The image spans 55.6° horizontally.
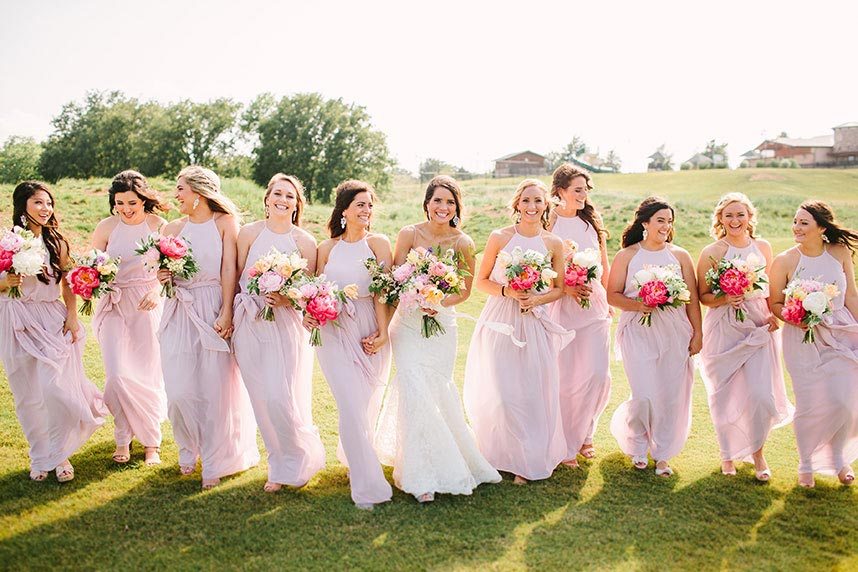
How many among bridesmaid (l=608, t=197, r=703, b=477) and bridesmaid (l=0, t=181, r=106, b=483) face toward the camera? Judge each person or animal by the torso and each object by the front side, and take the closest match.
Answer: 2

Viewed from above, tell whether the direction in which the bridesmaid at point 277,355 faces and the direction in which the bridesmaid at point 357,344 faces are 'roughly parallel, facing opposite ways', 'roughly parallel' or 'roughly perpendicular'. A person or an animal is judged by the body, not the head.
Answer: roughly parallel

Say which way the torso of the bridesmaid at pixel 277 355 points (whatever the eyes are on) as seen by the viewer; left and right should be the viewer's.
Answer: facing the viewer

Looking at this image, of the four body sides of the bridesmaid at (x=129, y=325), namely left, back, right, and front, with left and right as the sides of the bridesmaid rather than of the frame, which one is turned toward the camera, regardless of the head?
front

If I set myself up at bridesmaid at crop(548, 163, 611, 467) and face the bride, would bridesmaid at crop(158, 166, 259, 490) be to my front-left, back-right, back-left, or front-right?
front-right

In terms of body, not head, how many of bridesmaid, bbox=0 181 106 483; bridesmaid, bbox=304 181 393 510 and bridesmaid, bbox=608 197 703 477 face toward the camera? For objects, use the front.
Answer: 3

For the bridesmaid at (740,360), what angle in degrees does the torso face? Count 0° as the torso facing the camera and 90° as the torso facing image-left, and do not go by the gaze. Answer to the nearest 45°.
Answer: approximately 0°

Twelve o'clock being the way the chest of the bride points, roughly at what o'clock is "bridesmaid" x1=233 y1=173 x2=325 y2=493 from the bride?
The bridesmaid is roughly at 3 o'clock from the bride.

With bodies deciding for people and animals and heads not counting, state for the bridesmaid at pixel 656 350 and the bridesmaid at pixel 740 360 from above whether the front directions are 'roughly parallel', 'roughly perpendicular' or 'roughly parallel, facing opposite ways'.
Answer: roughly parallel

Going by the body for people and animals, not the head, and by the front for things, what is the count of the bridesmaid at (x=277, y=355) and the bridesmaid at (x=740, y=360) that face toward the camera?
2

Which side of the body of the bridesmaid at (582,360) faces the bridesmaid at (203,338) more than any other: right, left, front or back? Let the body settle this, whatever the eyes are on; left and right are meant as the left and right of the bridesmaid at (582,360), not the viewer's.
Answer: right

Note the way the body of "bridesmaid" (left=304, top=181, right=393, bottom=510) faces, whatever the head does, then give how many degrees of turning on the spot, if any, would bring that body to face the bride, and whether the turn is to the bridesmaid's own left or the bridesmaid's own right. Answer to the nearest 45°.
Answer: approximately 90° to the bridesmaid's own left

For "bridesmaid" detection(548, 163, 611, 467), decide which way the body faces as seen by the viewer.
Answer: toward the camera

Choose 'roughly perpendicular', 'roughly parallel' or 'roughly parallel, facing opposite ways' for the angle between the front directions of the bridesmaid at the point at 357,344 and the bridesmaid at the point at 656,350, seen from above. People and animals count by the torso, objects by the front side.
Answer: roughly parallel

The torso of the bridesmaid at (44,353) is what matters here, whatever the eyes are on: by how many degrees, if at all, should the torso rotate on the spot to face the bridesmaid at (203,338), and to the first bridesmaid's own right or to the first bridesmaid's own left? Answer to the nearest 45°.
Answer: approximately 45° to the first bridesmaid's own left

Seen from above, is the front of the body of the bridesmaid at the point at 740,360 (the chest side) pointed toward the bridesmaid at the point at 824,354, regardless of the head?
no

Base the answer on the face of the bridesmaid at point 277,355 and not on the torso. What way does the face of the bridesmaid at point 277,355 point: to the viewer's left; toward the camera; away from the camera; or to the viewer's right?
toward the camera

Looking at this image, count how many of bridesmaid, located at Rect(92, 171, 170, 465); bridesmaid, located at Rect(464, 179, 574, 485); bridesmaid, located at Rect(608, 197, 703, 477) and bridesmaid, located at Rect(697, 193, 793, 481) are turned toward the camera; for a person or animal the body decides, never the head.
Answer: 4

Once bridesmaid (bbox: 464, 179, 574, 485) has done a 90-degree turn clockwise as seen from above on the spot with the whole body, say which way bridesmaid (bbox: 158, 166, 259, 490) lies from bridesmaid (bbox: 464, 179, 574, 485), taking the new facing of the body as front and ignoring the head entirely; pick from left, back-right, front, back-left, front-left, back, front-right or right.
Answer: front

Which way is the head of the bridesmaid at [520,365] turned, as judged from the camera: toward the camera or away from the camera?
toward the camera

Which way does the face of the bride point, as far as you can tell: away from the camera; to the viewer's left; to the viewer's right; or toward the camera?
toward the camera

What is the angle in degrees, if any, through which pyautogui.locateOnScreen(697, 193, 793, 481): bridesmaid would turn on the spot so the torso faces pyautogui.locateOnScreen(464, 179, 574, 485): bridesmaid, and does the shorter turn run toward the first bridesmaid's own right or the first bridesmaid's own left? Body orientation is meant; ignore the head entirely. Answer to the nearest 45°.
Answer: approximately 45° to the first bridesmaid's own right

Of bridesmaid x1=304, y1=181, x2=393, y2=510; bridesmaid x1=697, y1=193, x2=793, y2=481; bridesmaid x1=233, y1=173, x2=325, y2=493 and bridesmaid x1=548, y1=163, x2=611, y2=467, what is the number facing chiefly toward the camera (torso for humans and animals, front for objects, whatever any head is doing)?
4
